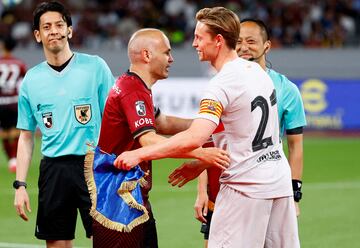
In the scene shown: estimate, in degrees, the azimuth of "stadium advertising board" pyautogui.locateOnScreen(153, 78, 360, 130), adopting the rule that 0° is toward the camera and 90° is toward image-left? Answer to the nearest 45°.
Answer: approximately 0°
